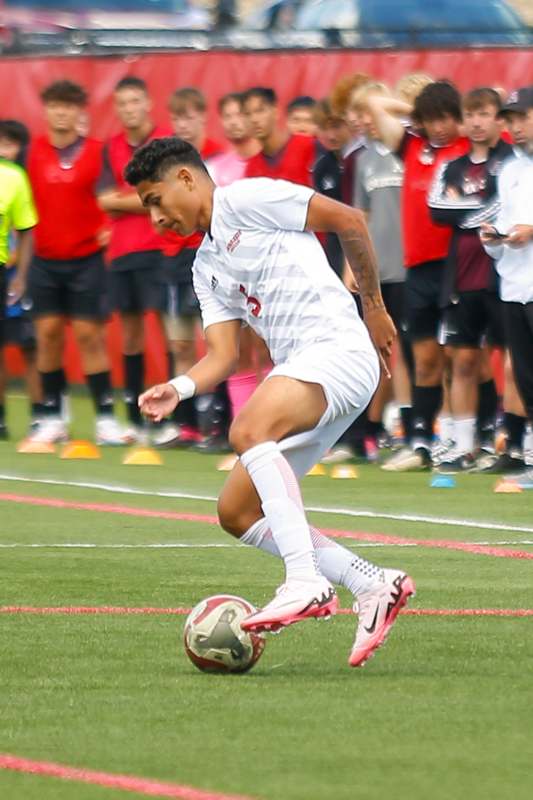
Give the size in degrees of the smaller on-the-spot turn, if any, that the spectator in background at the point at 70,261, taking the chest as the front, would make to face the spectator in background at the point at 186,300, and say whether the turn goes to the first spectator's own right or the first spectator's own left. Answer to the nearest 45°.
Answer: approximately 90° to the first spectator's own left

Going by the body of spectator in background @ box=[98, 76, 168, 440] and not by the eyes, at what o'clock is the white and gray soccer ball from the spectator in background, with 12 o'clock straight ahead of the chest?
The white and gray soccer ball is roughly at 12 o'clock from the spectator in background.

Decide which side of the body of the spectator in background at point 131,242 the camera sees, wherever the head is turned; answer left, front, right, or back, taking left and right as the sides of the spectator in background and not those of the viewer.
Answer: front

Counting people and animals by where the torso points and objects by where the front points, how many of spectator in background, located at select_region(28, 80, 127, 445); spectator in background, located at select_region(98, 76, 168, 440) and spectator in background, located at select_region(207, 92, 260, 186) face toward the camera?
3
